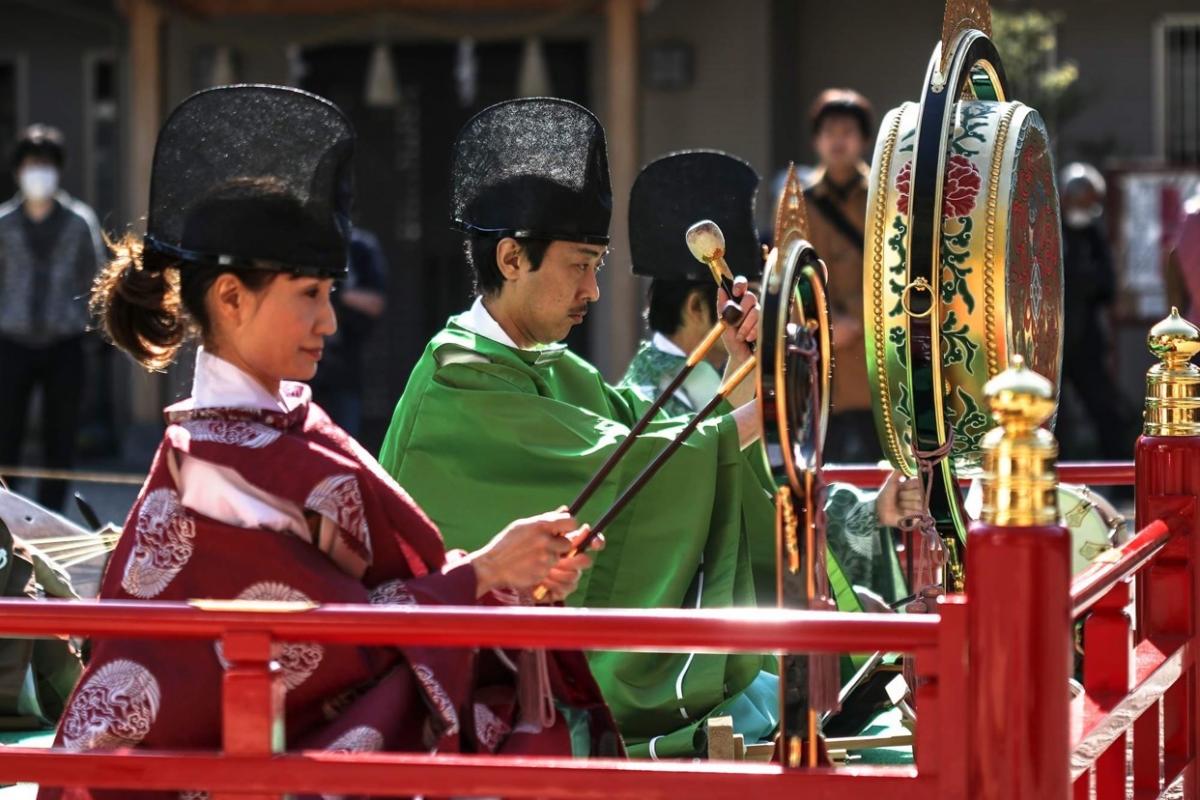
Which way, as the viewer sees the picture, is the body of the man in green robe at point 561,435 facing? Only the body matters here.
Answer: to the viewer's right

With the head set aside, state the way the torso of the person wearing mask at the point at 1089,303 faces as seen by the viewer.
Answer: toward the camera

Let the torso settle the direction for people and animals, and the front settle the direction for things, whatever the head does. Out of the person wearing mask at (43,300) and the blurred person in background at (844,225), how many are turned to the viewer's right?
0

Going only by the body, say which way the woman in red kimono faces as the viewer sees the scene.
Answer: to the viewer's right

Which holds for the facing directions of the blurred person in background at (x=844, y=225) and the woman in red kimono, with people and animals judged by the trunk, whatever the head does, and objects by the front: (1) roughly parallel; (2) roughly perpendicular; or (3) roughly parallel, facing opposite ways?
roughly perpendicular

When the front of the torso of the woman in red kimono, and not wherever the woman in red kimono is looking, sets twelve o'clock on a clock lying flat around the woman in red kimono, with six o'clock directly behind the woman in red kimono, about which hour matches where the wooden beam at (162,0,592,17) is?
The wooden beam is roughly at 9 o'clock from the woman in red kimono.

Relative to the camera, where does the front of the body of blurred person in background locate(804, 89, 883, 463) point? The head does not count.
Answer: toward the camera

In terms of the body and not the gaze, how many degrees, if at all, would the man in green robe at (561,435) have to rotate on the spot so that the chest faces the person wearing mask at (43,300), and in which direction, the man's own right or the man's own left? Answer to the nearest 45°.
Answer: approximately 135° to the man's own left

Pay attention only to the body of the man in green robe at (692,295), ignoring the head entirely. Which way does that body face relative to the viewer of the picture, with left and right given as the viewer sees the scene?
facing to the right of the viewer

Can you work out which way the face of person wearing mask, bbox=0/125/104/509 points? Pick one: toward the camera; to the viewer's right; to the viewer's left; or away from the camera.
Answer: toward the camera

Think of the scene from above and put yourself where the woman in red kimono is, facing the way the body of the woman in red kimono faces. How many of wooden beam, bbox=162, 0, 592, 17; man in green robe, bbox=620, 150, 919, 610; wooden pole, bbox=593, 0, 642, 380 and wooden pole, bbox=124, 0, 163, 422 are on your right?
0

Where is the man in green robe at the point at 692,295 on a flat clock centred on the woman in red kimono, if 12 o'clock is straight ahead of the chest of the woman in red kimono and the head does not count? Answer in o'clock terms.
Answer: The man in green robe is roughly at 10 o'clock from the woman in red kimono.

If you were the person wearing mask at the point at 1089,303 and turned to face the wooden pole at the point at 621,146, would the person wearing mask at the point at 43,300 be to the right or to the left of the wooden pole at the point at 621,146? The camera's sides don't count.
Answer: left

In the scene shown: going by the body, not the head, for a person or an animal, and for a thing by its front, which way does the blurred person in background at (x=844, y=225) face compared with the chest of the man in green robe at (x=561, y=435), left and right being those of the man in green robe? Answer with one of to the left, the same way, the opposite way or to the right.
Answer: to the right

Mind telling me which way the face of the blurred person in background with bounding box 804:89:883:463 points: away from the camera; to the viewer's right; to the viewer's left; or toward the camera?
toward the camera

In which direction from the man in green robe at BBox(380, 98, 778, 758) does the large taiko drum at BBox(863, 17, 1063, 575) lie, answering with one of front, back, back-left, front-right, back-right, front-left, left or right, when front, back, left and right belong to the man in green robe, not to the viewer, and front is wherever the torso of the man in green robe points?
front-right

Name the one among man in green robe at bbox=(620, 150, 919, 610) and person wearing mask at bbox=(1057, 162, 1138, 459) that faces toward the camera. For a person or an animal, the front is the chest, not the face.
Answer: the person wearing mask

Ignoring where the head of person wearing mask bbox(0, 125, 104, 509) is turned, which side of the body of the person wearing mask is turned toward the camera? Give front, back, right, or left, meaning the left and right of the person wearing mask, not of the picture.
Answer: front
